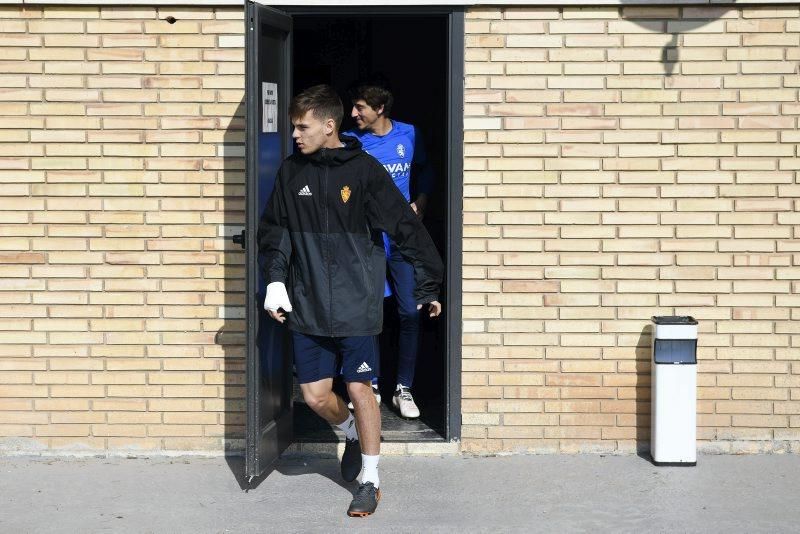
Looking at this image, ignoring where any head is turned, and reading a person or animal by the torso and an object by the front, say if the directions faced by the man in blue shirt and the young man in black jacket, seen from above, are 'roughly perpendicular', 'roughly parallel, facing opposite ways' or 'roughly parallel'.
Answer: roughly parallel

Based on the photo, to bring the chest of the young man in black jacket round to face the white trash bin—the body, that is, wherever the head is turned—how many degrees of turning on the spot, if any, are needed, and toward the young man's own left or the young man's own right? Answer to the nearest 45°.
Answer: approximately 90° to the young man's own left

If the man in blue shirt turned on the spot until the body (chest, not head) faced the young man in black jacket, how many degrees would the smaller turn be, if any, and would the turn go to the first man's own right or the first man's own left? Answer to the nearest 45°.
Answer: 0° — they already face them

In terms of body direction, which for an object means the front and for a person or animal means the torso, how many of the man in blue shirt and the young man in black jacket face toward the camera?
2

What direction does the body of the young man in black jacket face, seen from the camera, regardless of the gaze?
toward the camera

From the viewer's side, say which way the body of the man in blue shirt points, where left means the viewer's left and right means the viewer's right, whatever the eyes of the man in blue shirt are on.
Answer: facing the viewer

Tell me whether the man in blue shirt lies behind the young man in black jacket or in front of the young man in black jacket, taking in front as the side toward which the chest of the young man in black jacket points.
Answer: behind
